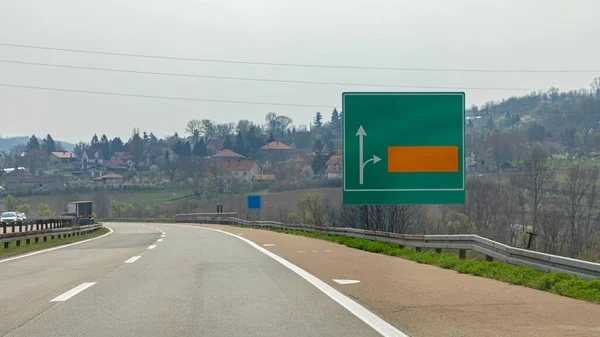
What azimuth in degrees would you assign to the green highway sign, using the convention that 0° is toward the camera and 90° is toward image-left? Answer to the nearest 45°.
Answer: approximately 0°

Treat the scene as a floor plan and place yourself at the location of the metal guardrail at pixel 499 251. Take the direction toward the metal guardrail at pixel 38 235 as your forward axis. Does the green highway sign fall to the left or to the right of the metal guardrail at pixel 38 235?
right

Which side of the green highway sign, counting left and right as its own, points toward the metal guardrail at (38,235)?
right
